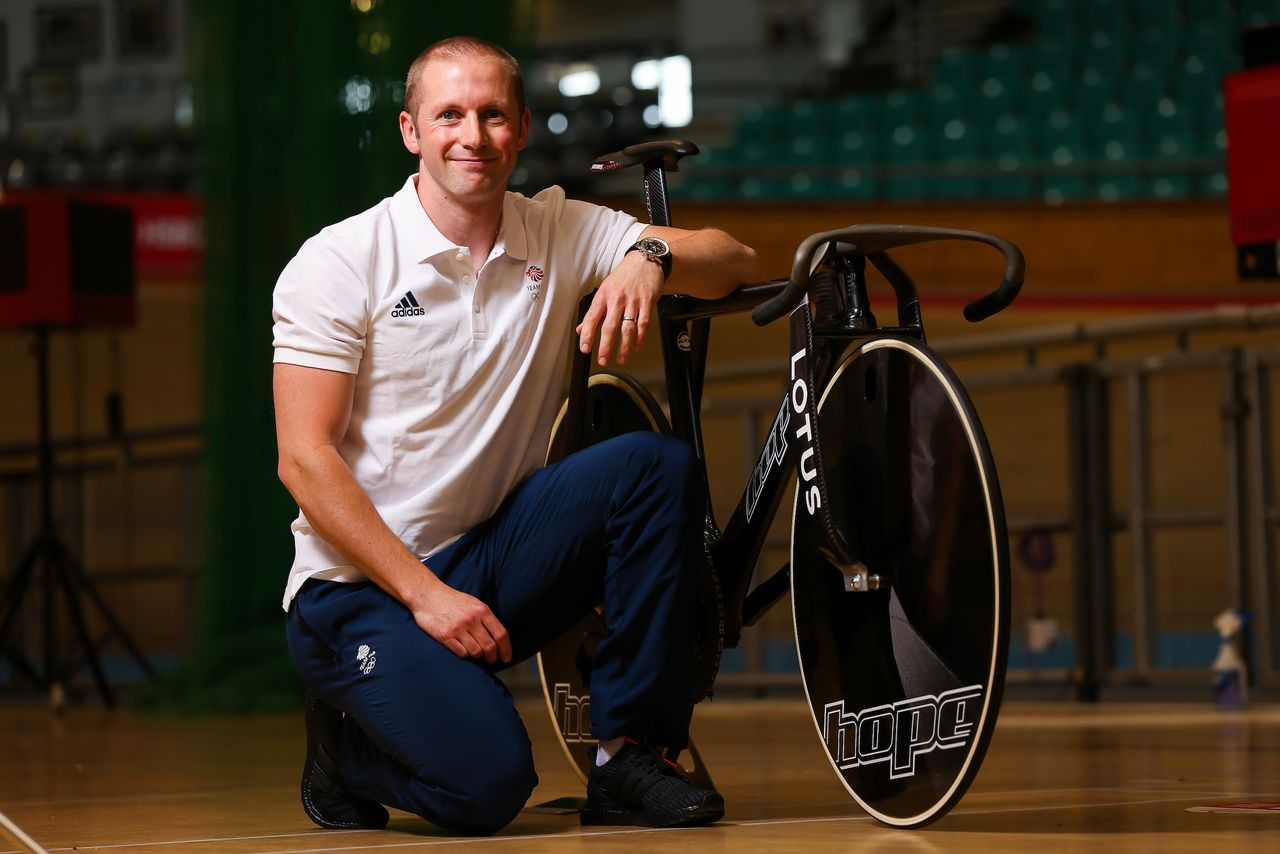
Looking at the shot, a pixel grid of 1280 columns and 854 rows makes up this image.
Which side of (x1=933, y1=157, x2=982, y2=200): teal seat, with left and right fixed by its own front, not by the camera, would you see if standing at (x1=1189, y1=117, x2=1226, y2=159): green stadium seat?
left

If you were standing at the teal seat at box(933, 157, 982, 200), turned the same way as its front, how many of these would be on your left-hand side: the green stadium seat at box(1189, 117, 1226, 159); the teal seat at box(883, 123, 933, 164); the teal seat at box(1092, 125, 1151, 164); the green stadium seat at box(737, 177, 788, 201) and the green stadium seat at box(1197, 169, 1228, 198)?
3

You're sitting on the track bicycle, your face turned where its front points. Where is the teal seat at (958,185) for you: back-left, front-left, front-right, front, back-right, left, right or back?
back-left

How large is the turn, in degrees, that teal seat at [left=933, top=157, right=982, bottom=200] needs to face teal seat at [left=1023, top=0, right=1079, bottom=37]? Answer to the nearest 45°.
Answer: approximately 135° to its left

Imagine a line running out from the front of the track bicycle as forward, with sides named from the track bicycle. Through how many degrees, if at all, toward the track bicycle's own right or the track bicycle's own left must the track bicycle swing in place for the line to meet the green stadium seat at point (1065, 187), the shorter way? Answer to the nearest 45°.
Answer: approximately 135° to the track bicycle's own left

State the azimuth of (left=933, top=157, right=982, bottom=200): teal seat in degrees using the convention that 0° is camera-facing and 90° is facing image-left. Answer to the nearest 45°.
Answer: approximately 0°

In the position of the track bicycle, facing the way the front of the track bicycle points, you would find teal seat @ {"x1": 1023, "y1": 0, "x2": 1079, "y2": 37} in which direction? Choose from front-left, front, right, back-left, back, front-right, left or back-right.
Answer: back-left

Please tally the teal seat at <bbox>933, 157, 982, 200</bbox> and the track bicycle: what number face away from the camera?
0

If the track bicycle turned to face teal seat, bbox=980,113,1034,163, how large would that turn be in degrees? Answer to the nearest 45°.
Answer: approximately 135° to its left

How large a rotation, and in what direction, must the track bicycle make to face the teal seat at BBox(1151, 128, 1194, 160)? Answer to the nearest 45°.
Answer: approximately 135° to its left

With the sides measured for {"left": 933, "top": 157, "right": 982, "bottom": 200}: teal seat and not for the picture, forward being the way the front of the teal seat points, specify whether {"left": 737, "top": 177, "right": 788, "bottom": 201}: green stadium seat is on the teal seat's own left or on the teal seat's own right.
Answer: on the teal seat's own right

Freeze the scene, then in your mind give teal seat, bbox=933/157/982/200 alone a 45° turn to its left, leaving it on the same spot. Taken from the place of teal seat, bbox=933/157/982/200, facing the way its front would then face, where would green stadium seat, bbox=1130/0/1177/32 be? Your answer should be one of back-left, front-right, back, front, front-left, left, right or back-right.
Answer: left

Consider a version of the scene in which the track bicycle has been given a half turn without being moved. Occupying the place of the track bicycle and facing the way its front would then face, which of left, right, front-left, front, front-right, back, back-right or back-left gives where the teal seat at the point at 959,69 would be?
front-right

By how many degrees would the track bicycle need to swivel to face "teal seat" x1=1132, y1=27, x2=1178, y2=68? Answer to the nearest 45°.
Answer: approximately 135° to its left

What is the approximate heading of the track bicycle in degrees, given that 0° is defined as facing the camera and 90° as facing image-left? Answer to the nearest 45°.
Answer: approximately 315°

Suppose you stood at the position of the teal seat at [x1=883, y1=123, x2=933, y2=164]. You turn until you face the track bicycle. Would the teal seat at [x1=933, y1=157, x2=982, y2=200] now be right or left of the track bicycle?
left
